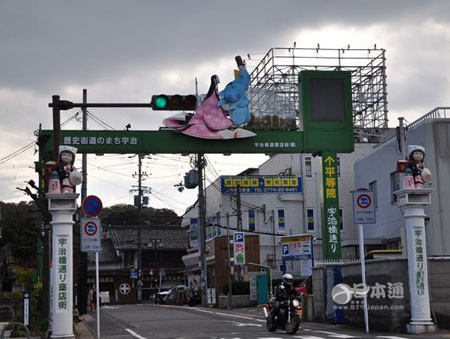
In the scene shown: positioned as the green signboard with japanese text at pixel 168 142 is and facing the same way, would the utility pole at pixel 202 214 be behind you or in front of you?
behind

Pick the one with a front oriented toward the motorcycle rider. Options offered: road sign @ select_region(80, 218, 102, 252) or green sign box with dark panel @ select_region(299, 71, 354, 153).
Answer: the green sign box with dark panel

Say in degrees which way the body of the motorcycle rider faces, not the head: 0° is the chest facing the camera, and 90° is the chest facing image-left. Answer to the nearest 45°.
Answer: approximately 315°

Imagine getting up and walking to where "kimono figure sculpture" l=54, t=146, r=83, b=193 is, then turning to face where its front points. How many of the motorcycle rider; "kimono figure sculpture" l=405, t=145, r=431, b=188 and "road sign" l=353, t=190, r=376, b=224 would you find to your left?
3

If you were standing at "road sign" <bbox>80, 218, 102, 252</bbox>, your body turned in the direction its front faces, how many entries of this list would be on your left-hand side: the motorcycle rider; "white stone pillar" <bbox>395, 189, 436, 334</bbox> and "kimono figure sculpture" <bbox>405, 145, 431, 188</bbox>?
3

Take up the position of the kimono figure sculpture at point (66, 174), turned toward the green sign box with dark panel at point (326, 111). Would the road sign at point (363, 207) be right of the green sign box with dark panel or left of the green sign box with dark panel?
right

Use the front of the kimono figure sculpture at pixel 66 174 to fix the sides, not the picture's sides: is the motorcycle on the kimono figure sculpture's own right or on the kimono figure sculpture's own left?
on the kimono figure sculpture's own left

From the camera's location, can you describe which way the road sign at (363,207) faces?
facing the viewer

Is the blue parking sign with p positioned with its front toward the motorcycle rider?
yes

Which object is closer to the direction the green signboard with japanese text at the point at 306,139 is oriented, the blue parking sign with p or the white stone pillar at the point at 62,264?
the white stone pillar

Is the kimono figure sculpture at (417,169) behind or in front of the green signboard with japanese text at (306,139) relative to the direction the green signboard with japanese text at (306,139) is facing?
in front

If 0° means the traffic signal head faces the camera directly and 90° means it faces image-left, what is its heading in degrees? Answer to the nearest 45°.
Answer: approximately 0°

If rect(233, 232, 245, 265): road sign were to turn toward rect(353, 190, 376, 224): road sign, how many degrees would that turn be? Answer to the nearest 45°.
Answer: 0° — it already faces it
